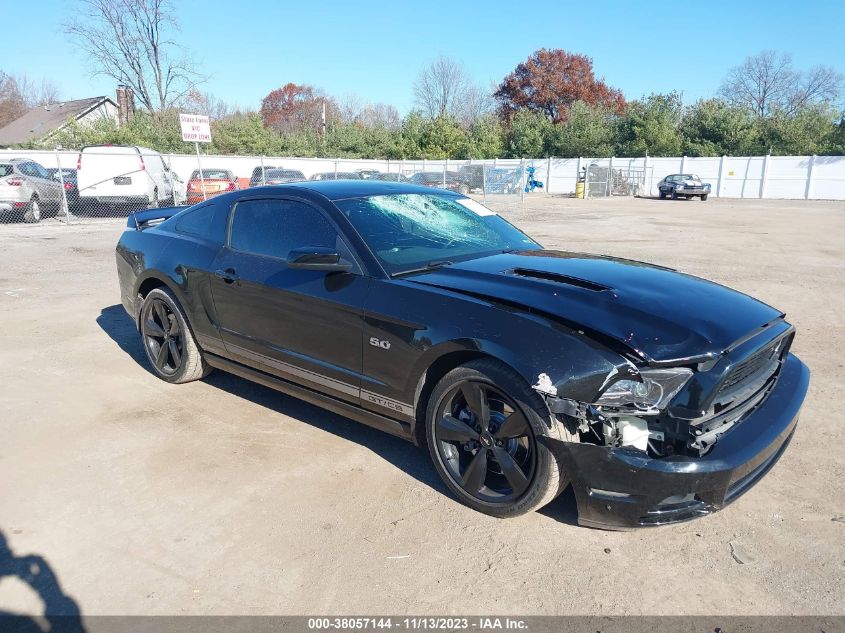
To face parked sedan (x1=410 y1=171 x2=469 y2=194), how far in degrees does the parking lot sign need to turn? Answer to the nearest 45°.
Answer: approximately 135° to its left

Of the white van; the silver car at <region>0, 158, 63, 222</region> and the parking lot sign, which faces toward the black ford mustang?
the parking lot sign

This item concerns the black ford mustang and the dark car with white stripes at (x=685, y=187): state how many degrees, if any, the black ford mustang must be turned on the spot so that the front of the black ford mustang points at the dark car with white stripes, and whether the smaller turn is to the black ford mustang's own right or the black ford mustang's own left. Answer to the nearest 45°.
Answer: approximately 135° to the black ford mustang's own left

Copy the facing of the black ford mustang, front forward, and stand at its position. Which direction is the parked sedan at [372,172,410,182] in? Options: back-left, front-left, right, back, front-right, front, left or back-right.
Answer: back-left

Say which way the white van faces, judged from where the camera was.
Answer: facing away from the viewer and to the right of the viewer

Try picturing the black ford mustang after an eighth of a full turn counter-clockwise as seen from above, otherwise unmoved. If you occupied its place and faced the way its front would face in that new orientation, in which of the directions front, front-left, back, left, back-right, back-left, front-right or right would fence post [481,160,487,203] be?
left

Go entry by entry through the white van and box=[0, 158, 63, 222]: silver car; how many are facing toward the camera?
0

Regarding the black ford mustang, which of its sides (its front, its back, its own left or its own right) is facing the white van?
back

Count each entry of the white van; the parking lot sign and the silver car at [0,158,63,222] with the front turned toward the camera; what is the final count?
1

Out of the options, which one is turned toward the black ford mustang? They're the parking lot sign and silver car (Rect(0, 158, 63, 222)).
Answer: the parking lot sign
